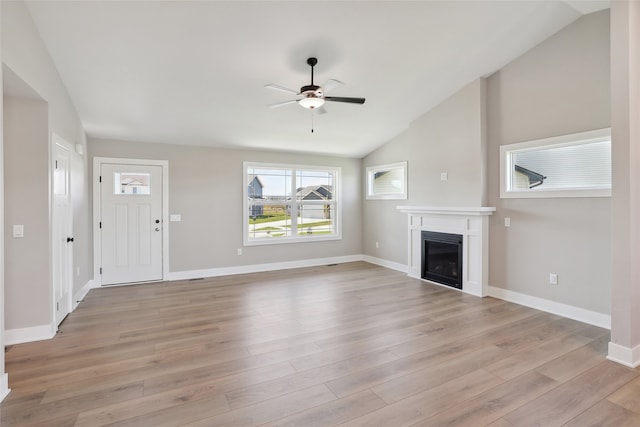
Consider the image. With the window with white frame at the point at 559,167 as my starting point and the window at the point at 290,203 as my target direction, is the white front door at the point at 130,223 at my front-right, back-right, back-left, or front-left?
front-left

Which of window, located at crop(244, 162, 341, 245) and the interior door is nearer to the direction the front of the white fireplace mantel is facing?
the interior door

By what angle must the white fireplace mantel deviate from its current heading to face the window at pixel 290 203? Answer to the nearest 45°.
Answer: approximately 45° to its right

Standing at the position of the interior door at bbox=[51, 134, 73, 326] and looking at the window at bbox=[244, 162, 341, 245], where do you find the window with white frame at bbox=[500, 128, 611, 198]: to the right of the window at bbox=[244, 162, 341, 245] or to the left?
right

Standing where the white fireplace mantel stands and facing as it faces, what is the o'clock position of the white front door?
The white front door is roughly at 1 o'clock from the white fireplace mantel.

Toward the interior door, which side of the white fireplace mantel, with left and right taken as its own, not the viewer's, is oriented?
front

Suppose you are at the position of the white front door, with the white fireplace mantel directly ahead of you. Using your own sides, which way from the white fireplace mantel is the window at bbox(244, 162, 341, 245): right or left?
left

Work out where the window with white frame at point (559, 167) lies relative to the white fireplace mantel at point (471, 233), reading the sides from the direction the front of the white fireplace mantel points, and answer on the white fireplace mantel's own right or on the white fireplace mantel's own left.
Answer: on the white fireplace mantel's own left

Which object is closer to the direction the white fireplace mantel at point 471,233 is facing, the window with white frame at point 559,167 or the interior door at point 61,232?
the interior door

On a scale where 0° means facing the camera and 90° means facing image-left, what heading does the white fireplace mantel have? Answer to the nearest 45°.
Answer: approximately 45°
